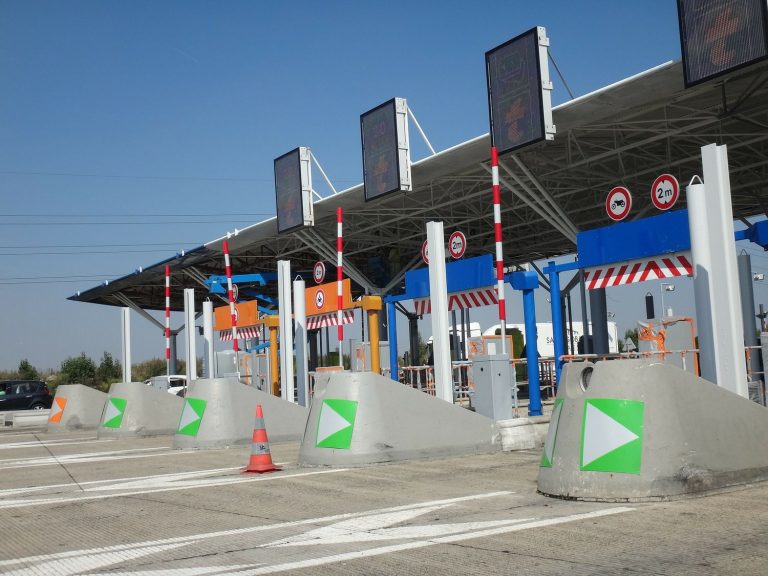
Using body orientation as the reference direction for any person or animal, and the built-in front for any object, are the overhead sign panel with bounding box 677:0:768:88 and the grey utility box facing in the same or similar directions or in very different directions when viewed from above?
same or similar directions

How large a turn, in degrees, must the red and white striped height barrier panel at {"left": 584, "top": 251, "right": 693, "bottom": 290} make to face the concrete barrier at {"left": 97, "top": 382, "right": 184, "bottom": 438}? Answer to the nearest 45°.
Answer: approximately 45° to its right

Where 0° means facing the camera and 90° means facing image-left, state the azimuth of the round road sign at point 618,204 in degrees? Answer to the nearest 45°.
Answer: approximately 45°

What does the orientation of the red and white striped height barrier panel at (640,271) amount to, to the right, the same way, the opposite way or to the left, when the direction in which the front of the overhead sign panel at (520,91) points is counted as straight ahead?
the same way

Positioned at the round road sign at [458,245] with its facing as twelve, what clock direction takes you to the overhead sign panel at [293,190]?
The overhead sign panel is roughly at 3 o'clock from the round road sign.

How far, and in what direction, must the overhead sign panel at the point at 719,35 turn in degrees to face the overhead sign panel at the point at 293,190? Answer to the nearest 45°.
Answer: approximately 90° to its right

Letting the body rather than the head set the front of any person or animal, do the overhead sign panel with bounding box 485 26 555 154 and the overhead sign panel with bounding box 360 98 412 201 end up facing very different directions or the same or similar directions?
same or similar directions

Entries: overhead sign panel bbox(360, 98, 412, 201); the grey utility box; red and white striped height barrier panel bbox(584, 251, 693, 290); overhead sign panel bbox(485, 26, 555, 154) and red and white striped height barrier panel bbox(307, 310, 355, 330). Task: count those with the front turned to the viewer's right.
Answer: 0

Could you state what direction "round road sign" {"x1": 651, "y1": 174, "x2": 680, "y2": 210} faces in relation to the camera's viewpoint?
facing the viewer and to the left of the viewer

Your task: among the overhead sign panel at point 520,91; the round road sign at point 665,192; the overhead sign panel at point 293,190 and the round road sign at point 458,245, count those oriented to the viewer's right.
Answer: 0

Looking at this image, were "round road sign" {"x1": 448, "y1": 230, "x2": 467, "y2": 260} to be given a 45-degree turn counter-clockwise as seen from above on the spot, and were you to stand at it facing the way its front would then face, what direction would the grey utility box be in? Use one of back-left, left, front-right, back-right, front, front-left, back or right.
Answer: front

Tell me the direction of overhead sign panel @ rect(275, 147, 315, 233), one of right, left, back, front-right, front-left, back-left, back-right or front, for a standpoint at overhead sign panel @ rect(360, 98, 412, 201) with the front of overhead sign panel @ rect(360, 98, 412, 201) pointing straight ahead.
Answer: right

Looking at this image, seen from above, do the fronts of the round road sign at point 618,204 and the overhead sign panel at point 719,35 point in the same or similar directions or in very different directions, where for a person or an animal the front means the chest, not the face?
same or similar directions

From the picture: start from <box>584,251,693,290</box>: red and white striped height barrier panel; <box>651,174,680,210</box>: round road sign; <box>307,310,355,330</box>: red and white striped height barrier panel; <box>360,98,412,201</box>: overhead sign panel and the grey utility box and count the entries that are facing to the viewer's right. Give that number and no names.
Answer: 0

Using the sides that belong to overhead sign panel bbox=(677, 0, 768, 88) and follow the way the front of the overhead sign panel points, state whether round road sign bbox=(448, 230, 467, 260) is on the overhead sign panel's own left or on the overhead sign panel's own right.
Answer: on the overhead sign panel's own right

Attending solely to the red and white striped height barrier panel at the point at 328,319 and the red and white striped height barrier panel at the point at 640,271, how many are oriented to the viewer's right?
0

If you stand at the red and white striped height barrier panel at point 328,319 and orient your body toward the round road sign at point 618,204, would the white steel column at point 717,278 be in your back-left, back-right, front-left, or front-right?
front-right

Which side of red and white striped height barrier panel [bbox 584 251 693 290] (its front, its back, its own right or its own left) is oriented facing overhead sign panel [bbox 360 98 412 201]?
right

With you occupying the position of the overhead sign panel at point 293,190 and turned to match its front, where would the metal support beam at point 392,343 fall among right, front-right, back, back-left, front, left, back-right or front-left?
front-left
